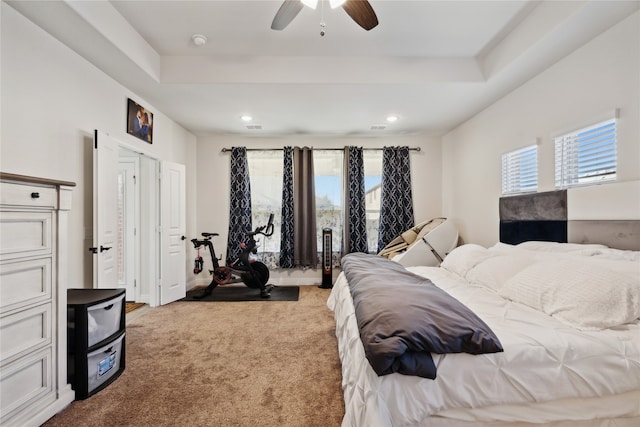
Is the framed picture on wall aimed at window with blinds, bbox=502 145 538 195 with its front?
yes

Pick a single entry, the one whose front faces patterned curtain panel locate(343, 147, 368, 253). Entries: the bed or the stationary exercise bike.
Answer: the stationary exercise bike

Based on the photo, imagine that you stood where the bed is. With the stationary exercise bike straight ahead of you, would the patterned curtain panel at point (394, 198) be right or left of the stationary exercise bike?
right

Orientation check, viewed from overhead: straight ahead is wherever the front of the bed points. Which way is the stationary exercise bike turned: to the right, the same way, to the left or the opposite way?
the opposite way

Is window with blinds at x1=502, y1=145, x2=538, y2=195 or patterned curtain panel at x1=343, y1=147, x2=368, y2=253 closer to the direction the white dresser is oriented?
the window with blinds

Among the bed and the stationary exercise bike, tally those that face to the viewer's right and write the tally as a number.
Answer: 1

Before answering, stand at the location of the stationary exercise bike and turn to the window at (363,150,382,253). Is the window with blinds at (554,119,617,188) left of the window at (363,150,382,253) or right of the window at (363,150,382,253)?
right

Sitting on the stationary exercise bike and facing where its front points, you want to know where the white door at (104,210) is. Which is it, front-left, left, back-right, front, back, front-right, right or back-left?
back-right

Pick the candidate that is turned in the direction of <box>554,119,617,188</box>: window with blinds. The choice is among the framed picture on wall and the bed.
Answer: the framed picture on wall

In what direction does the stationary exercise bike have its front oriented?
to the viewer's right

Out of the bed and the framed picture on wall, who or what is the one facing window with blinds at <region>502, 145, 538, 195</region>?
the framed picture on wall

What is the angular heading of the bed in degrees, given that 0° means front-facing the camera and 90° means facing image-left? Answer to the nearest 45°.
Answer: approximately 45°

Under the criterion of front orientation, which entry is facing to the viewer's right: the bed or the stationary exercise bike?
the stationary exercise bike

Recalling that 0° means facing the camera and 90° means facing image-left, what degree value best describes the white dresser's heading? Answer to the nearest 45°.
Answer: approximately 315°

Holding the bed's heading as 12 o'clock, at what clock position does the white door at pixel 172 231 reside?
The white door is roughly at 2 o'clock from the bed.

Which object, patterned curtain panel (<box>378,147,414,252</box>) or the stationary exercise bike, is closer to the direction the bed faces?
the stationary exercise bike

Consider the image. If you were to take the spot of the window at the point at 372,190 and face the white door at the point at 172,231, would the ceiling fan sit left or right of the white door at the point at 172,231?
left

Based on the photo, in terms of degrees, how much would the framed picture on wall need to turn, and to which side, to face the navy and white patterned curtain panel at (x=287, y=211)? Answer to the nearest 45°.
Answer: approximately 45° to its left
